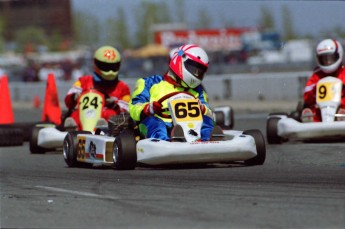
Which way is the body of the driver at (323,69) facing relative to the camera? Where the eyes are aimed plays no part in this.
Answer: toward the camera

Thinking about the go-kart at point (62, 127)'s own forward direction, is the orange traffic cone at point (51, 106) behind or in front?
behind

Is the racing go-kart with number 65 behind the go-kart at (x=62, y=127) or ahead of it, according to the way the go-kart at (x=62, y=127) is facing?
ahead

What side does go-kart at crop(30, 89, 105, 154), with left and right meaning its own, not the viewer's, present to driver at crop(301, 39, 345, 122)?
left

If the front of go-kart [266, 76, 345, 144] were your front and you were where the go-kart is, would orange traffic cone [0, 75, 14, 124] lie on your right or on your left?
on your right

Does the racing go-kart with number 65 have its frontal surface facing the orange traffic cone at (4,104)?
no

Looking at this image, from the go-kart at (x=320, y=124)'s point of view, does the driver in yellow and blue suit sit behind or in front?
in front

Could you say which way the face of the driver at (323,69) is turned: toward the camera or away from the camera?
toward the camera

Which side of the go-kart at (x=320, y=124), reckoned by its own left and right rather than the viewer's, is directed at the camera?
front

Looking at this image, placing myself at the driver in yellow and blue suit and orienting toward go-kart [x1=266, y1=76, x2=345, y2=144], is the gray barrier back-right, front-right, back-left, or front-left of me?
front-left

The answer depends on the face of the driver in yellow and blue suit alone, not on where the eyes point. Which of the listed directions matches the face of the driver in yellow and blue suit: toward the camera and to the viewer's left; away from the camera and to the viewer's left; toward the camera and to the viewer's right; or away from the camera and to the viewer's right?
toward the camera and to the viewer's right

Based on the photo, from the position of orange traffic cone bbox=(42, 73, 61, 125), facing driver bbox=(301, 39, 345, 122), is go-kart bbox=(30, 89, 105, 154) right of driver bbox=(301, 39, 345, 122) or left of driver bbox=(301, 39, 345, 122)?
right

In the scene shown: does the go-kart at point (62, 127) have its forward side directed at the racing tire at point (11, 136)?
no

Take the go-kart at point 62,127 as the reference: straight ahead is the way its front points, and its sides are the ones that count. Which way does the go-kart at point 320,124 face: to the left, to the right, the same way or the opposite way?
the same way

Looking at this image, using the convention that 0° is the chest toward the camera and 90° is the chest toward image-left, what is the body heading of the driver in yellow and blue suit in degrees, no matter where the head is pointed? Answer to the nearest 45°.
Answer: approximately 315°

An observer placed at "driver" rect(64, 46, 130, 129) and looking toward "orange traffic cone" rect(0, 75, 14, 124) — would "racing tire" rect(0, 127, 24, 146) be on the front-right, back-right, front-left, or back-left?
front-left

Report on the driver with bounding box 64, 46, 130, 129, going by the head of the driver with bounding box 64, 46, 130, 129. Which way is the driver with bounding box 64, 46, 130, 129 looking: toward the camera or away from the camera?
toward the camera
